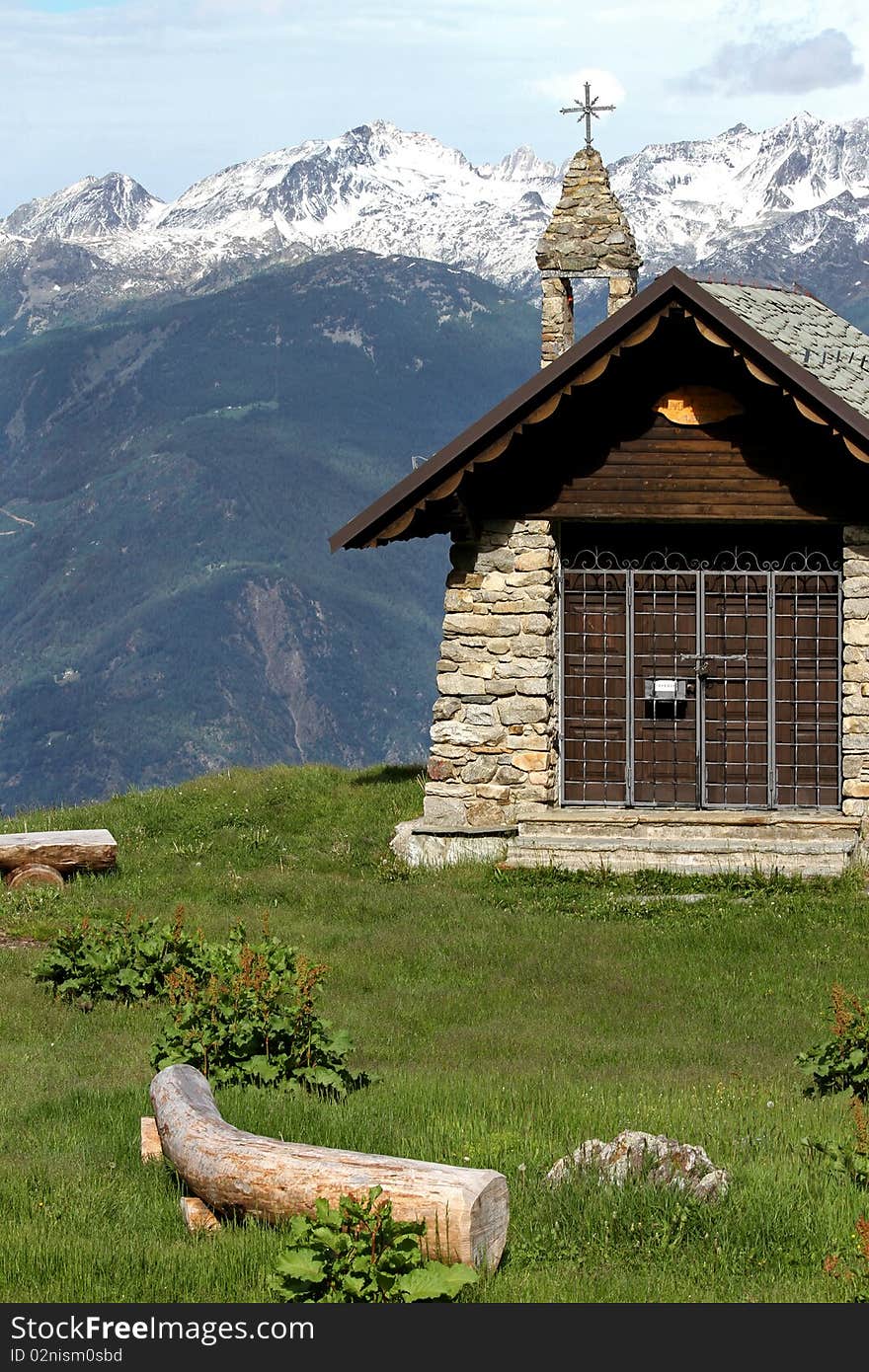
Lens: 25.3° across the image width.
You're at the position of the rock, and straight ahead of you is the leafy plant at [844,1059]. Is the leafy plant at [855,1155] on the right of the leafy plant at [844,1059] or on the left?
right

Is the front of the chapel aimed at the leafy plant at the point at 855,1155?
yes

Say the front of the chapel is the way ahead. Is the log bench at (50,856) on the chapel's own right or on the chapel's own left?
on the chapel's own right

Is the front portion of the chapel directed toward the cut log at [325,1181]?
yes

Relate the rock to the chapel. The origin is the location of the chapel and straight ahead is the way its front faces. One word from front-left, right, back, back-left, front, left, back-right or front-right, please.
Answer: front

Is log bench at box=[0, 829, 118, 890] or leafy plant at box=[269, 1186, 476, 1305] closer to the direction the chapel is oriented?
the leafy plant

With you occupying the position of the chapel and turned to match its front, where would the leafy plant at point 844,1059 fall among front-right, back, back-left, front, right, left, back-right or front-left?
front

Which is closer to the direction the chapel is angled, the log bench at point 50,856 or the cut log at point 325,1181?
the cut log

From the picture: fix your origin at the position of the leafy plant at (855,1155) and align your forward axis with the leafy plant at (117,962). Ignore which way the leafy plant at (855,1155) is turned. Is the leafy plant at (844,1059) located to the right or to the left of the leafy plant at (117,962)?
right

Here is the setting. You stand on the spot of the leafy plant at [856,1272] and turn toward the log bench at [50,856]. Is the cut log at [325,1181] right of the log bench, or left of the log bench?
left

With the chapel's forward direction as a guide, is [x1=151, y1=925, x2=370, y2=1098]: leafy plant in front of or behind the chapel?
in front

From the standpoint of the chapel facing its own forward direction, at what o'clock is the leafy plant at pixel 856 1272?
The leafy plant is roughly at 12 o'clock from the chapel.

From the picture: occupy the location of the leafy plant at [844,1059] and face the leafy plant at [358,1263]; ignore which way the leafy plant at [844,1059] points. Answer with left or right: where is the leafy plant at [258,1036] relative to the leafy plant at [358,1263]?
right

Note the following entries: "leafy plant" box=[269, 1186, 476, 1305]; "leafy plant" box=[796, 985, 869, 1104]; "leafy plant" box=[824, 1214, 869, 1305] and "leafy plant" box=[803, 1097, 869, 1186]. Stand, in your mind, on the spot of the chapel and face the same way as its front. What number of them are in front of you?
4
